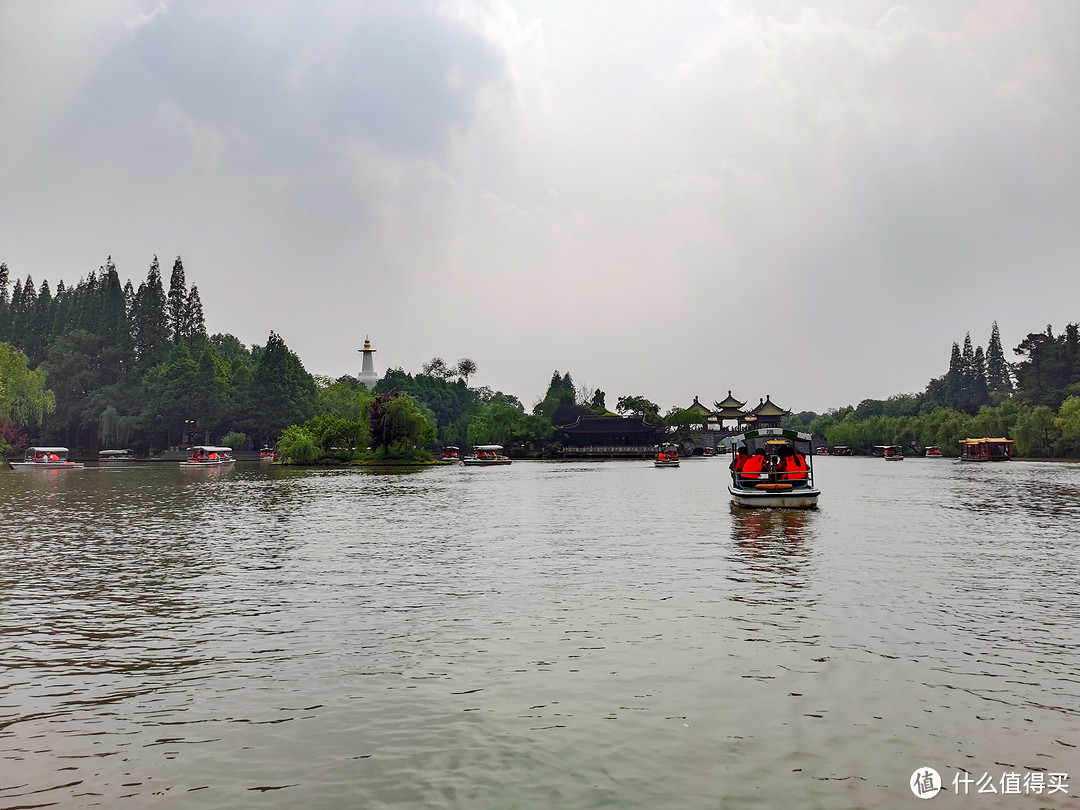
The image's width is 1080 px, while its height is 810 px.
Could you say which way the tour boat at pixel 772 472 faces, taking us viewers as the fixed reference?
facing away from the viewer
